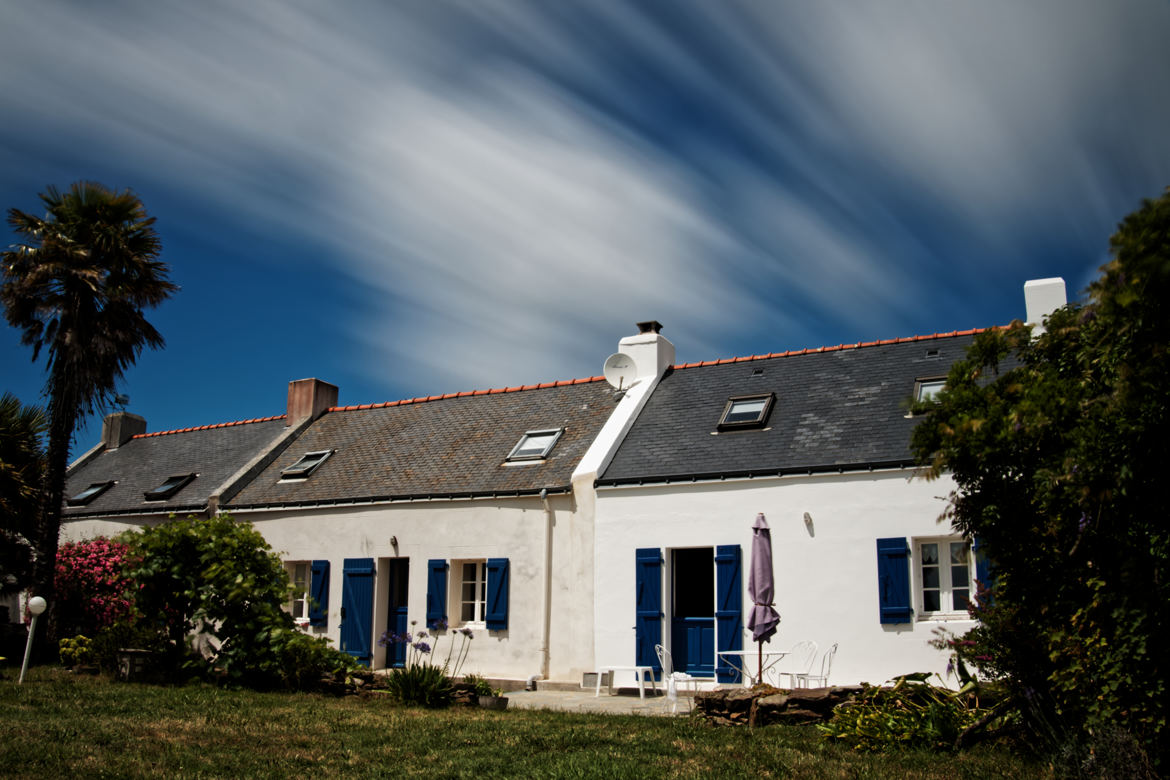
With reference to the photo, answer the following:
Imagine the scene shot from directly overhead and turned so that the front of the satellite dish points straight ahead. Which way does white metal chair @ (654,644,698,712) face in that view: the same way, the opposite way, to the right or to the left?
to the left

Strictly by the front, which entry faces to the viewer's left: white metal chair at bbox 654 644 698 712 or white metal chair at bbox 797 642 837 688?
white metal chair at bbox 797 642 837 688

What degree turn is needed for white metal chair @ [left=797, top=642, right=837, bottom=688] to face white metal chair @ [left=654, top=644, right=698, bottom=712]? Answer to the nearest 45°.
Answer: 0° — it already faces it

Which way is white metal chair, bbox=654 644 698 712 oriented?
to the viewer's right

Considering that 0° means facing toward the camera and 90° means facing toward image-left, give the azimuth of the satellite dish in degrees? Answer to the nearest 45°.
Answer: approximately 0°

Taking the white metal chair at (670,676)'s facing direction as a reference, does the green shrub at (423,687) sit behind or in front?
behind

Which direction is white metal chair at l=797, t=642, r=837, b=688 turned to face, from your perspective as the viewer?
facing to the left of the viewer

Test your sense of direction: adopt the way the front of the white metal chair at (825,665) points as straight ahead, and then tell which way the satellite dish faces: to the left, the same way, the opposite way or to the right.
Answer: to the left

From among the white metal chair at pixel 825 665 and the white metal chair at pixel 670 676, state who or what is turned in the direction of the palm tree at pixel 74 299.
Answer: the white metal chair at pixel 825 665

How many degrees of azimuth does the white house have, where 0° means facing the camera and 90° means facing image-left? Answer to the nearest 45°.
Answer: approximately 45°

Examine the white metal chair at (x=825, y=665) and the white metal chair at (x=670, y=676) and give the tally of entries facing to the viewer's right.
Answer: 1

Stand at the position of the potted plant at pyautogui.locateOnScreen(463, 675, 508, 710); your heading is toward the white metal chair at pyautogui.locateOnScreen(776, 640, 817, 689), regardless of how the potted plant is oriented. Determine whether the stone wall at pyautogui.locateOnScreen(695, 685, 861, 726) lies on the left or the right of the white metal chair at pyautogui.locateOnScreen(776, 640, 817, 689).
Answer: right

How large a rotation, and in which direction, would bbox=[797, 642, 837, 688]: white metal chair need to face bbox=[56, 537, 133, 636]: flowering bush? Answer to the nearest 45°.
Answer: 0° — it already faces it
